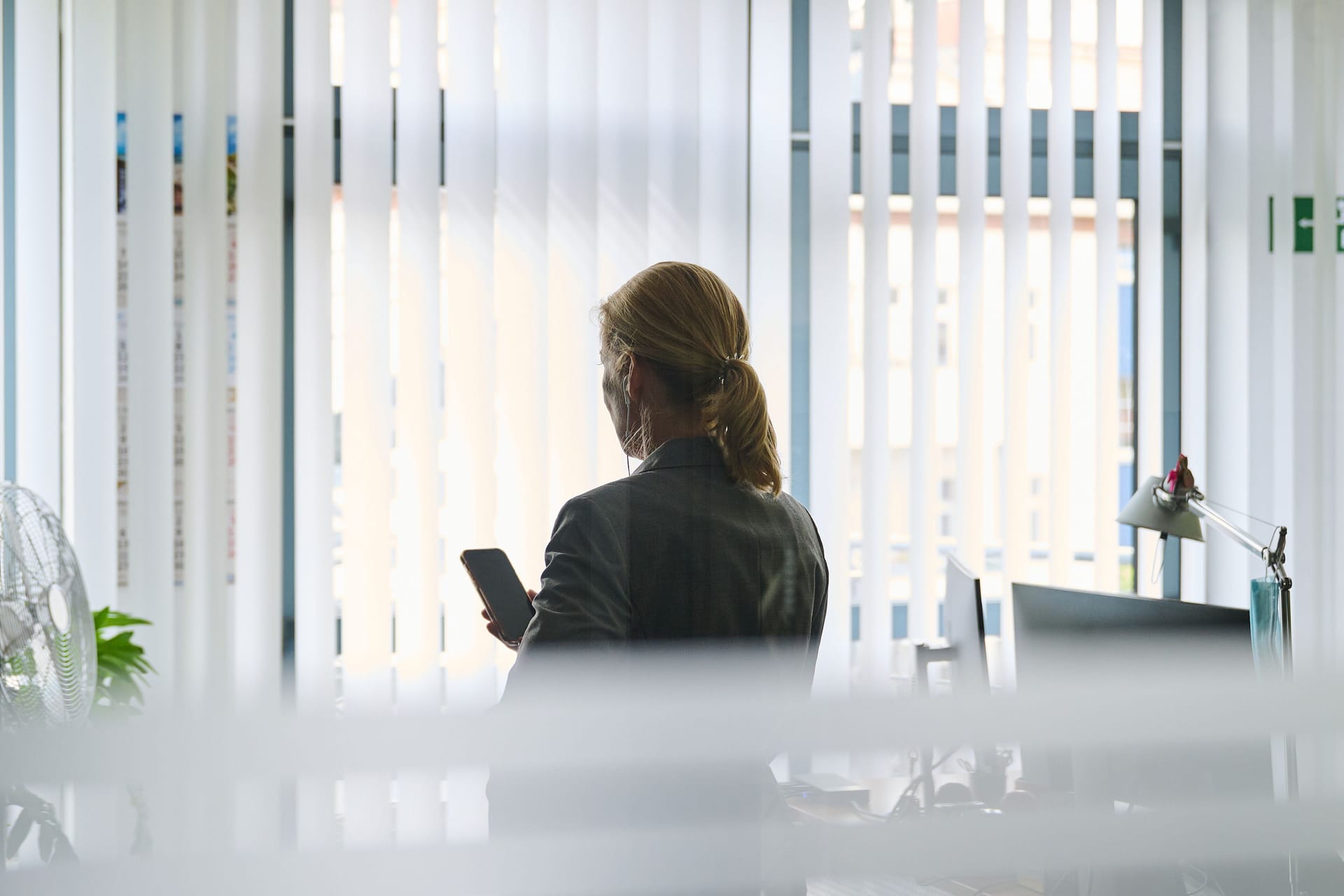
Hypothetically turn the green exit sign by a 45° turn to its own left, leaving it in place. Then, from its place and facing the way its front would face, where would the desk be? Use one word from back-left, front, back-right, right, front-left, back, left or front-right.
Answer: front-right

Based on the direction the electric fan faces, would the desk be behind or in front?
in front

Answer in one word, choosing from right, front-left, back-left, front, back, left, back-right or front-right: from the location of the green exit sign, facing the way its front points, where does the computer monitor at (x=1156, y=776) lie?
front

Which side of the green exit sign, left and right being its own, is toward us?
front

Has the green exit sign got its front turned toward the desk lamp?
yes

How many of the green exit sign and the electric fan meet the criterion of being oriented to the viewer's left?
0

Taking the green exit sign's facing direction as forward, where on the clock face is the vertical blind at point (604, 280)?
The vertical blind is roughly at 2 o'clock from the green exit sign.

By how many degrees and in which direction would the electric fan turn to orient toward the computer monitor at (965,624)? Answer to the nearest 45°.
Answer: approximately 45° to its left

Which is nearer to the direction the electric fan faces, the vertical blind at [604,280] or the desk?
the desk
